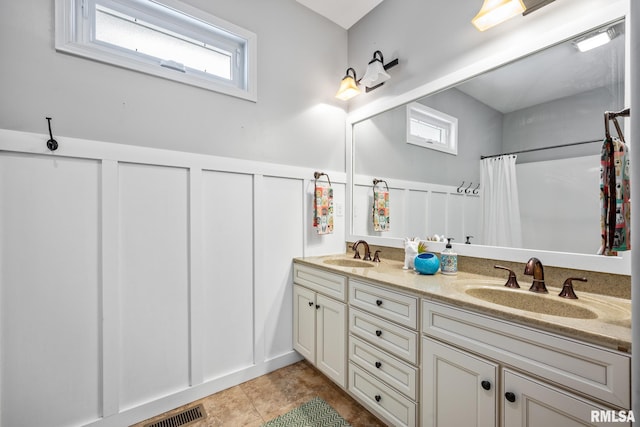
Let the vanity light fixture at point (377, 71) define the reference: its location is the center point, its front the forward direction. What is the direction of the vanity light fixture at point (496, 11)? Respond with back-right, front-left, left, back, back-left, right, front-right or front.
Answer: left

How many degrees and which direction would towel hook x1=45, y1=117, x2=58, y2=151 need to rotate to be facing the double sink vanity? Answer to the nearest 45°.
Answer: approximately 45° to its left

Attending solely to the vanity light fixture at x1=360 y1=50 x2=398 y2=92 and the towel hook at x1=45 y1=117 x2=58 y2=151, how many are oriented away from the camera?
0

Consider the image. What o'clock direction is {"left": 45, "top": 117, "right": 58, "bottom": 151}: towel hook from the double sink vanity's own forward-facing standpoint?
The towel hook is roughly at 1 o'clock from the double sink vanity.

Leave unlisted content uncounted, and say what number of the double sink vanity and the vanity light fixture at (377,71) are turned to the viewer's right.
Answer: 0

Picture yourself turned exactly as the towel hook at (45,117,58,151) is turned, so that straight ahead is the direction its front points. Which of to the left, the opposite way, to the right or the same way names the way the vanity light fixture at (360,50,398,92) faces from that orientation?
to the right

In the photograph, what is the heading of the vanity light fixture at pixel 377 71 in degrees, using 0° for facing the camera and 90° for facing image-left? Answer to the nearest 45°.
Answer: approximately 45°

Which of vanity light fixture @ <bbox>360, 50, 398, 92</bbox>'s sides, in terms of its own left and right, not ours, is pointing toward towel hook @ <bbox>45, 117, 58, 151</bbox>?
front
